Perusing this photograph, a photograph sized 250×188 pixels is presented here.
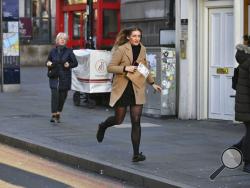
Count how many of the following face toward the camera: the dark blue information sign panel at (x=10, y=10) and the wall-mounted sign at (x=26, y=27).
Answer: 2

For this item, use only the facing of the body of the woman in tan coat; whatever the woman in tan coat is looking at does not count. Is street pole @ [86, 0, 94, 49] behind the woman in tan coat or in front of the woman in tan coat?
behind

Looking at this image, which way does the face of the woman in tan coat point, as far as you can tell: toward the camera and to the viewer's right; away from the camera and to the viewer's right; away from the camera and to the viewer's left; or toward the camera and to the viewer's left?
toward the camera and to the viewer's right

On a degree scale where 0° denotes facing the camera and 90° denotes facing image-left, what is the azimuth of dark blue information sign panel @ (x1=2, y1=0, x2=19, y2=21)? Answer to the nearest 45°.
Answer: approximately 0°

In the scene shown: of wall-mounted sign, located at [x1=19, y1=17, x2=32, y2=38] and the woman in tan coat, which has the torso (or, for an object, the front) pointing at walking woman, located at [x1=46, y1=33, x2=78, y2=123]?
the wall-mounted sign

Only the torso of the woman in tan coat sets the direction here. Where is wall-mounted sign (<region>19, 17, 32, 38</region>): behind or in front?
behind
